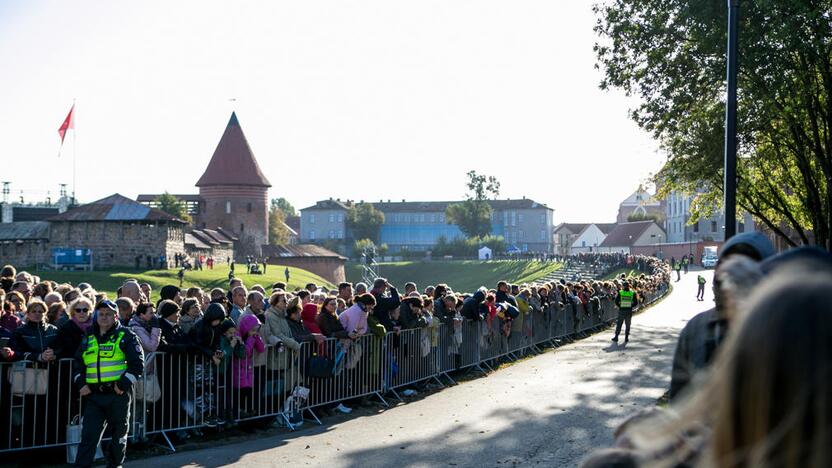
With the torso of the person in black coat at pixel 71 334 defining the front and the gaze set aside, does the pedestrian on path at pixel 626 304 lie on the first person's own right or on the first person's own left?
on the first person's own left

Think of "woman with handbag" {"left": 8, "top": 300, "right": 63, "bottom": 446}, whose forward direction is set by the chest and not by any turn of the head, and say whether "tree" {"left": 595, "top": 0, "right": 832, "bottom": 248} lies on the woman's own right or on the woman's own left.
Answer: on the woman's own left

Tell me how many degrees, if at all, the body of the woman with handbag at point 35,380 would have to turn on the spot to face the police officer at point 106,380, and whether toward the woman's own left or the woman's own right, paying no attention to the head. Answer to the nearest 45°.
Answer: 0° — they already face them

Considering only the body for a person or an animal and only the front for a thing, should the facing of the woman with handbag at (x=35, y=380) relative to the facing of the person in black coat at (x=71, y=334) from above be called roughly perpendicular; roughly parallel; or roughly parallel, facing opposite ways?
roughly parallel

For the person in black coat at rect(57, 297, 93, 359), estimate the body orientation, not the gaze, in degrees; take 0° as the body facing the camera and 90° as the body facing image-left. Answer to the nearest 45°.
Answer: approximately 315°

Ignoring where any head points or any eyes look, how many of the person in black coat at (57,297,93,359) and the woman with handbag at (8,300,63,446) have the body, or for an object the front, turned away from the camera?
0

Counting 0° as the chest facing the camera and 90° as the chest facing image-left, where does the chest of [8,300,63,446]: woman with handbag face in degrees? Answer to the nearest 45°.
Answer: approximately 315°
